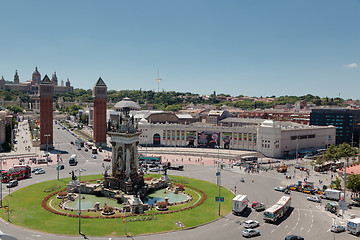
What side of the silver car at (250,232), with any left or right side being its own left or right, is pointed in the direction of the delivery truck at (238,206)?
left

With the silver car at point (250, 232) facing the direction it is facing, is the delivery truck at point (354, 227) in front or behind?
in front

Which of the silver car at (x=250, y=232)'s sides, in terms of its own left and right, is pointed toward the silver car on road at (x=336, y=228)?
front

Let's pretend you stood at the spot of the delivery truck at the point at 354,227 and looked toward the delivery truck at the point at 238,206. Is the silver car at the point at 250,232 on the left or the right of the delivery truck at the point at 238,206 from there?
left

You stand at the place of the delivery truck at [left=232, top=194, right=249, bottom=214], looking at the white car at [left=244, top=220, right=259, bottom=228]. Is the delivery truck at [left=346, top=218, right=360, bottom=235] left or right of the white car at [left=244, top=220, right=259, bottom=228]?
left

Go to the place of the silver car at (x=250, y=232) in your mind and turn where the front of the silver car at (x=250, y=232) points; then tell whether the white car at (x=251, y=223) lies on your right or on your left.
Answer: on your left

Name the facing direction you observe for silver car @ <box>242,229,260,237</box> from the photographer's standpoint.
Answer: facing to the right of the viewer

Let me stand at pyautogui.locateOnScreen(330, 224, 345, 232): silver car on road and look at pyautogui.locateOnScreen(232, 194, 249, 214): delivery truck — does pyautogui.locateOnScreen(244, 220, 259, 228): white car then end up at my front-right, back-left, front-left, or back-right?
front-left

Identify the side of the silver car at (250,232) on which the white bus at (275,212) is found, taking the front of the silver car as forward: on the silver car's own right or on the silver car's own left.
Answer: on the silver car's own left
